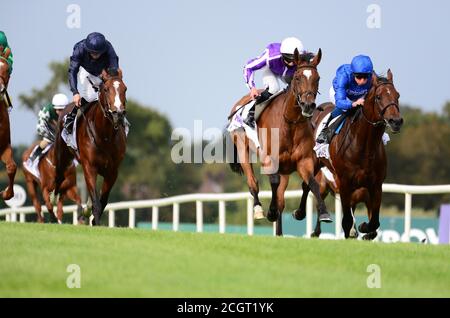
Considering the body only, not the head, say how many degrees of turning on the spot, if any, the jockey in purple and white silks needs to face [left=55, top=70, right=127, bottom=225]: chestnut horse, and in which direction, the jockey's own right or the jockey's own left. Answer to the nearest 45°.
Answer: approximately 135° to the jockey's own right

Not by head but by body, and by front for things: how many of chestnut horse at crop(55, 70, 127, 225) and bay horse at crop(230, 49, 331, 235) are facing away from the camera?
0

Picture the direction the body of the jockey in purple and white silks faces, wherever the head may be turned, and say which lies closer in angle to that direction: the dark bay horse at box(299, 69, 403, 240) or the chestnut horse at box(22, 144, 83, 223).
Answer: the dark bay horse

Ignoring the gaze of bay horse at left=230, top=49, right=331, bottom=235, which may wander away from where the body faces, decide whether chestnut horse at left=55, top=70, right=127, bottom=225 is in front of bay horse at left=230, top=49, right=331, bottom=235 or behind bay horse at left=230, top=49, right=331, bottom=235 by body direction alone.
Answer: behind

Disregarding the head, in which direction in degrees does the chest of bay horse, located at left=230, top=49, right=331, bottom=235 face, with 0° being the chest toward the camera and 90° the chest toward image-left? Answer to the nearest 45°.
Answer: approximately 315°

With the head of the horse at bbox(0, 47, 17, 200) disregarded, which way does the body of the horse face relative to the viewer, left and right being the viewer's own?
facing the viewer and to the right of the viewer

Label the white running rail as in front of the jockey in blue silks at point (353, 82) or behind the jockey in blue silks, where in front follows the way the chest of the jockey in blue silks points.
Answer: behind

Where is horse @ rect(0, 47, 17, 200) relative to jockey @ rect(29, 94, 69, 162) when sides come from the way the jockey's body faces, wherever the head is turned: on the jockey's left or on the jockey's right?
on the jockey's right

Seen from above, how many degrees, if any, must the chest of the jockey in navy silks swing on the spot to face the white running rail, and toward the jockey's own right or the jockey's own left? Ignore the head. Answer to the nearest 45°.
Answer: approximately 90° to the jockey's own left

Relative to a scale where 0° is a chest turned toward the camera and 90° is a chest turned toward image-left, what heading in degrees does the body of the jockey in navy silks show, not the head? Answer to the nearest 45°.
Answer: approximately 315°
